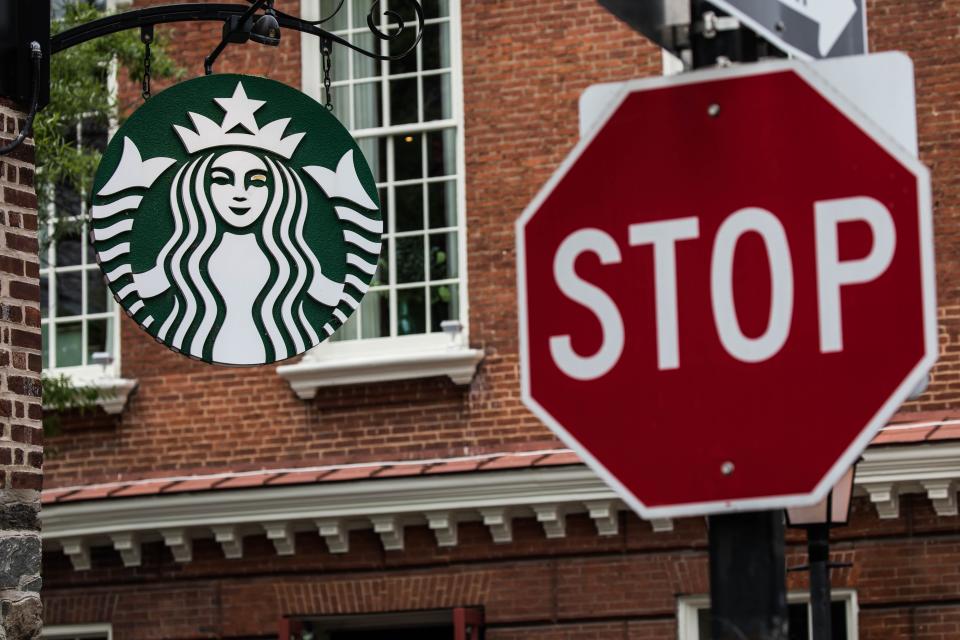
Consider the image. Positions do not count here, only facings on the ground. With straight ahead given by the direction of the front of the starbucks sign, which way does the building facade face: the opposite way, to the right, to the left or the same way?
the same way

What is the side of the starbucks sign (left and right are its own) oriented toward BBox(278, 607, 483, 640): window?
back

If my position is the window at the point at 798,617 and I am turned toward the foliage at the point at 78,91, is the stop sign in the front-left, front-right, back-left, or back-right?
front-left

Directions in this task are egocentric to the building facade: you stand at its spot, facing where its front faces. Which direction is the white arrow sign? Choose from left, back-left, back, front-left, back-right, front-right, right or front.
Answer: front

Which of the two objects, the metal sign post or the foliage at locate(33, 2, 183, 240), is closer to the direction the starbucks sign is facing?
the metal sign post

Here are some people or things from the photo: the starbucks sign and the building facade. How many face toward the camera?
2

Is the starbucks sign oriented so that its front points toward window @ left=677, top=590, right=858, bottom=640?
no

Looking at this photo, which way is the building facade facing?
toward the camera

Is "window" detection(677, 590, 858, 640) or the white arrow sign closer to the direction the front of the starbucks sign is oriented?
the white arrow sign

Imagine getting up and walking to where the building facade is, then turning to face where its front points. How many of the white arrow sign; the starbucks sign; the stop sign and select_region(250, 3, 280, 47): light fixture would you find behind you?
0

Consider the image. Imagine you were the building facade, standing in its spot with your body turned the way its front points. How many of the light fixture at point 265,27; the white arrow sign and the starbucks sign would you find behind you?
0

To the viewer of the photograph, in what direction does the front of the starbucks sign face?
facing the viewer

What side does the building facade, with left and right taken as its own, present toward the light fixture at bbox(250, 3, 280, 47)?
front

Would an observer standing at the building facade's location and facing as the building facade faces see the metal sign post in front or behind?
in front

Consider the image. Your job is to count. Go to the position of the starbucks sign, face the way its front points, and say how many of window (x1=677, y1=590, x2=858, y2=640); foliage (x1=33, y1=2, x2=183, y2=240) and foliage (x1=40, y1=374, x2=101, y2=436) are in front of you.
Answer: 0

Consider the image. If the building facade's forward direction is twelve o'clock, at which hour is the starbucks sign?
The starbucks sign is roughly at 12 o'clock from the building facade.
